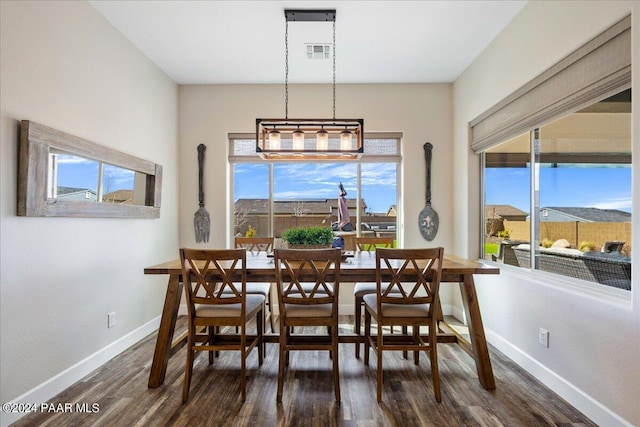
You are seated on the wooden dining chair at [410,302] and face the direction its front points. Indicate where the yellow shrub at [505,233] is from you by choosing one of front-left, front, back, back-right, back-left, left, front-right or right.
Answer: front-right

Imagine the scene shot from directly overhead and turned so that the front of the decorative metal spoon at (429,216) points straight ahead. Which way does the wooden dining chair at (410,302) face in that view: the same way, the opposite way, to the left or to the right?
the opposite way

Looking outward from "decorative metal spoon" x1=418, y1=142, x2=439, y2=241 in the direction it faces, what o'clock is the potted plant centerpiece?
The potted plant centerpiece is roughly at 1 o'clock from the decorative metal spoon.

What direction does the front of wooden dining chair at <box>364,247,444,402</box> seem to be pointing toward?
away from the camera

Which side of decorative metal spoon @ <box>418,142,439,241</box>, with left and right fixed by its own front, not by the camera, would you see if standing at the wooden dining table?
front

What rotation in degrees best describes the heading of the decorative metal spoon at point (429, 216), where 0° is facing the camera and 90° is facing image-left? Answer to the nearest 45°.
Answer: approximately 0°

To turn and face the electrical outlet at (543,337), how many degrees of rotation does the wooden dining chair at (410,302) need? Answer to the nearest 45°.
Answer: approximately 45° to its right

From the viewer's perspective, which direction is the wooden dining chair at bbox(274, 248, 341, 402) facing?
away from the camera

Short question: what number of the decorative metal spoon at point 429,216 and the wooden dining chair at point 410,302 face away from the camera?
1

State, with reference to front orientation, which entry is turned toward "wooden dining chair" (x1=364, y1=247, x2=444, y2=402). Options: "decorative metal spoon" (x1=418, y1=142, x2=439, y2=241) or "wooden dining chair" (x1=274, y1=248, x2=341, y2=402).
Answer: the decorative metal spoon

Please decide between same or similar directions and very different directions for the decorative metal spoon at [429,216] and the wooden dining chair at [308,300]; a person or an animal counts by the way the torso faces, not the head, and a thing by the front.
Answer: very different directions

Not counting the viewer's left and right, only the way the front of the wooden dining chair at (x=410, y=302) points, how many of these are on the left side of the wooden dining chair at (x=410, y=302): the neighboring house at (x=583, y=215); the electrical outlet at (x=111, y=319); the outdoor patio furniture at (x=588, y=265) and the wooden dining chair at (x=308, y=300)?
2

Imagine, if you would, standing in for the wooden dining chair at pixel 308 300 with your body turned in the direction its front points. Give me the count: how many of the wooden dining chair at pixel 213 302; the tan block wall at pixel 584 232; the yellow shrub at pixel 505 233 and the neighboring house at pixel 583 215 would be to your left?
1

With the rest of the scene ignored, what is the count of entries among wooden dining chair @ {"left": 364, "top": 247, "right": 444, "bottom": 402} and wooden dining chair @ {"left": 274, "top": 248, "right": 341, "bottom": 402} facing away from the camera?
2
